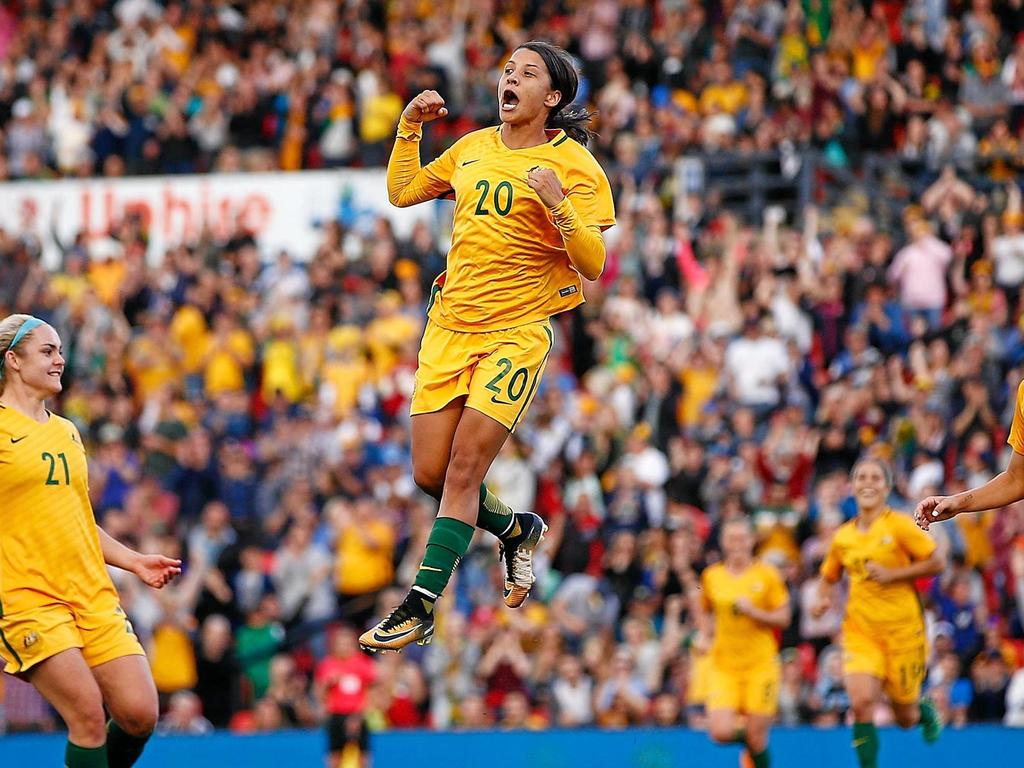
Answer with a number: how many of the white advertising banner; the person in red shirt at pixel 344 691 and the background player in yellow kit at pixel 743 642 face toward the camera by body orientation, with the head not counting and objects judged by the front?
3

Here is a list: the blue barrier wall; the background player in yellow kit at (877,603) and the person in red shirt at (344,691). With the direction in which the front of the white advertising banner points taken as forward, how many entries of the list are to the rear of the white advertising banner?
0

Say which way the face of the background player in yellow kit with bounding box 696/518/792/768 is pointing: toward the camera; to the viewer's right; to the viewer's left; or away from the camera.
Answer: toward the camera

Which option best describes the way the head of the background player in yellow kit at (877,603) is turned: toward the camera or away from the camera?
toward the camera

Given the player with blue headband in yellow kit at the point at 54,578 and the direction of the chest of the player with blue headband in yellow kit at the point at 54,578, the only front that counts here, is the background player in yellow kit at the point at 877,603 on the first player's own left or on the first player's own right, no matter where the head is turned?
on the first player's own left

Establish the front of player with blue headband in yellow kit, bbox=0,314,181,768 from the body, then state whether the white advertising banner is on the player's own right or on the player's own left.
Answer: on the player's own left

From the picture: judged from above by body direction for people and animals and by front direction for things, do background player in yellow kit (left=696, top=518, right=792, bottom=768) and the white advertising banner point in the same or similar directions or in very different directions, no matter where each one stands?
same or similar directions

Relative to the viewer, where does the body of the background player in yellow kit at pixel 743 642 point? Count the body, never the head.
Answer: toward the camera

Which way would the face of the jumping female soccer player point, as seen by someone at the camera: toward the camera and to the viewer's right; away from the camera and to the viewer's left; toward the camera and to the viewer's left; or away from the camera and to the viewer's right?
toward the camera and to the viewer's left

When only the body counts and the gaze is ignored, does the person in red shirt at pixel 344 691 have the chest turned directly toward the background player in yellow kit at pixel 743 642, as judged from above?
no

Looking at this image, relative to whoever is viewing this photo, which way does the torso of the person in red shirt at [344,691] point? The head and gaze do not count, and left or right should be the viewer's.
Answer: facing the viewer

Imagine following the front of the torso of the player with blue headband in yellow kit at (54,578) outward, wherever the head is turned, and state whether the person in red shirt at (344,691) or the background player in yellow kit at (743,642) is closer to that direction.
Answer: the background player in yellow kit

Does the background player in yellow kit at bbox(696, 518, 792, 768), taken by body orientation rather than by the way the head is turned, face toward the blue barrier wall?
no

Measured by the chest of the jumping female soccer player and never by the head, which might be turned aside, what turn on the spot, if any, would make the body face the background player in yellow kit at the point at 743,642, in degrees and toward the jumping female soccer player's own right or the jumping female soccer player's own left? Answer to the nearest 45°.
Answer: approximately 180°
